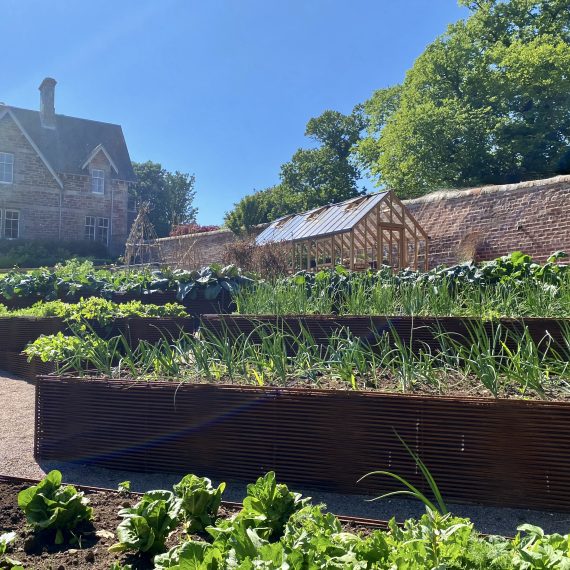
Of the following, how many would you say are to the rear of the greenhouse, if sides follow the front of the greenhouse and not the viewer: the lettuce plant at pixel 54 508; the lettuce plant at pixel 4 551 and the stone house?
1

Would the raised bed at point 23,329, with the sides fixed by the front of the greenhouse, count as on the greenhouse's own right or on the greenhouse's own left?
on the greenhouse's own right

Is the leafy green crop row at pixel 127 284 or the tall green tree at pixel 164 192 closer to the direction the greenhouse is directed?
the leafy green crop row

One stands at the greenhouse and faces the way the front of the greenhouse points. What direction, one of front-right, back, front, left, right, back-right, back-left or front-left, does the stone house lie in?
back

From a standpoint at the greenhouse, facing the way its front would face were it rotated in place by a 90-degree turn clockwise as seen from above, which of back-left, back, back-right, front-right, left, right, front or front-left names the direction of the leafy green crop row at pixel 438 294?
front-left

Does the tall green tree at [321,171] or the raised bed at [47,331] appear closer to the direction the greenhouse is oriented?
the raised bed

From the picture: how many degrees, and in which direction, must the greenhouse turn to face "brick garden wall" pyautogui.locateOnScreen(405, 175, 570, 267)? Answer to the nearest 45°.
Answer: approximately 45° to its left

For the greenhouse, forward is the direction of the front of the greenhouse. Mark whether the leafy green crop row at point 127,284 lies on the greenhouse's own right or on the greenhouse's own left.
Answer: on the greenhouse's own right

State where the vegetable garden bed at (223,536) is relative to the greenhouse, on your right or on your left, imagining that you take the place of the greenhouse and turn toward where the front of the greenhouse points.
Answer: on your right

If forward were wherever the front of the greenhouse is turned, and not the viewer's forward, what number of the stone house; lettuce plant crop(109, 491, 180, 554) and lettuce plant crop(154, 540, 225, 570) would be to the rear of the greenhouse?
1

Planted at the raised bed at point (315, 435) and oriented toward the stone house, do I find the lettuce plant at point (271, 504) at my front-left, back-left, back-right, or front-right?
back-left

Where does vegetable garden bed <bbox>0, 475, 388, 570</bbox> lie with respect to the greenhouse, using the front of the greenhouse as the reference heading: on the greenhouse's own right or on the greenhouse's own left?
on the greenhouse's own right

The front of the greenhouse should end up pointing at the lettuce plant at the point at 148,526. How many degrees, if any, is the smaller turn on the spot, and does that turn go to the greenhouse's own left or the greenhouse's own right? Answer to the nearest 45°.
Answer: approximately 45° to the greenhouse's own right
